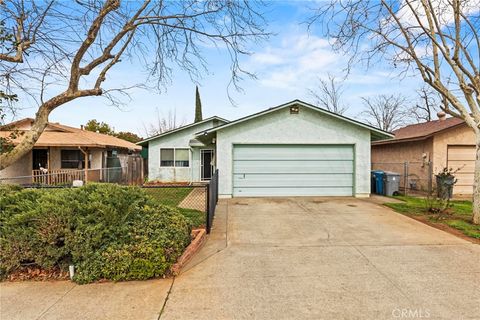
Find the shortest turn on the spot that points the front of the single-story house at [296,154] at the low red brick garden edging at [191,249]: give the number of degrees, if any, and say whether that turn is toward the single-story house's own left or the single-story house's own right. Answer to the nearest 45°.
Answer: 0° — it already faces it

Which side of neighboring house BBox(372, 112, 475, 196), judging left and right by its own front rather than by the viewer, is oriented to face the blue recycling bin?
right

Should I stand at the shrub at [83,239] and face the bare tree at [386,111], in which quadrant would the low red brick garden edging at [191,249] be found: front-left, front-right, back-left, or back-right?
front-right

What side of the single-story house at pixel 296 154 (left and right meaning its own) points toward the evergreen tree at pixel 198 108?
back

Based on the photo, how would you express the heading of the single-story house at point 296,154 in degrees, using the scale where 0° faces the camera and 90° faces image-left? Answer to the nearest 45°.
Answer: approximately 0°

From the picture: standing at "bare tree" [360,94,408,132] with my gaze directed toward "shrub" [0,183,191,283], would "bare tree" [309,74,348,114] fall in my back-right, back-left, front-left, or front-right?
front-right

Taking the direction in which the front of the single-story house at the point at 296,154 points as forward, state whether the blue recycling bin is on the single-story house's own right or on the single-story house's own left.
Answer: on the single-story house's own left

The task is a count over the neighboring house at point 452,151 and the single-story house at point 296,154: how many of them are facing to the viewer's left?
0

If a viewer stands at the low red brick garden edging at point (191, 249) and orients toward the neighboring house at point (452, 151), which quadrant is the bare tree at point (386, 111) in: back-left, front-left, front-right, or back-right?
front-left

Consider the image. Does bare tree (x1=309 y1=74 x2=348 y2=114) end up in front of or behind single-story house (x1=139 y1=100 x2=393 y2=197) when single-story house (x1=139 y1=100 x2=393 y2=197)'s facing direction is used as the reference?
behind

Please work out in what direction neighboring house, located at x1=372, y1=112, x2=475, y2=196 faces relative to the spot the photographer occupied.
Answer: facing the viewer and to the right of the viewer

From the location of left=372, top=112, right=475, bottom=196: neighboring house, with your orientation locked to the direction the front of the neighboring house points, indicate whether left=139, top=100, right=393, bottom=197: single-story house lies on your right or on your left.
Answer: on your right
